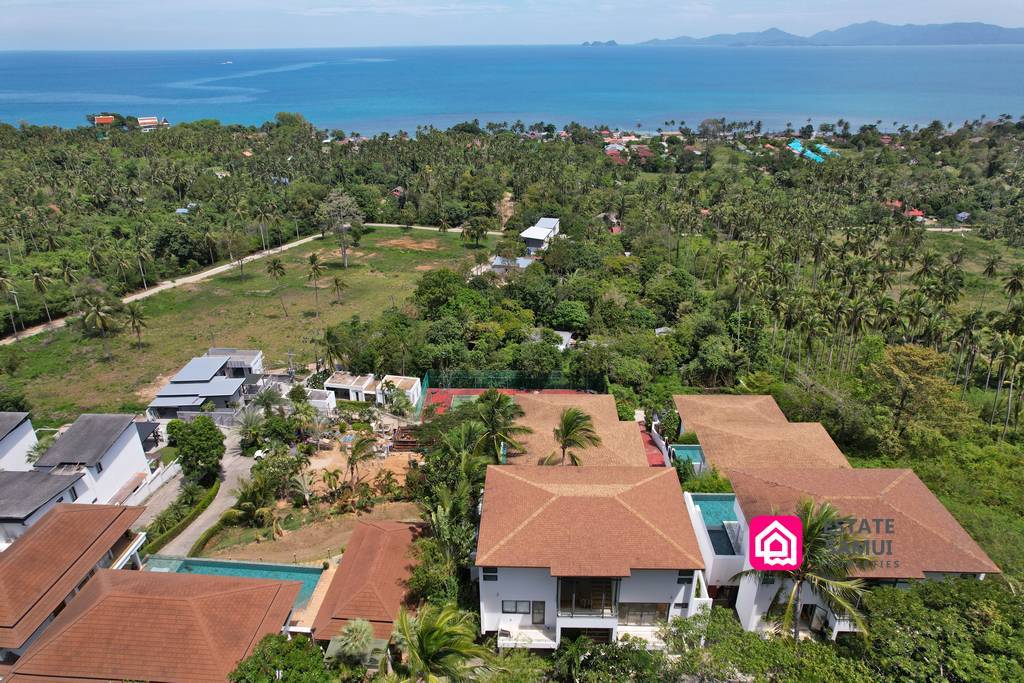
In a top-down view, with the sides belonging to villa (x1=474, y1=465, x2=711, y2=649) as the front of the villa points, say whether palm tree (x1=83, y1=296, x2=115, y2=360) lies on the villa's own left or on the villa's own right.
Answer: on the villa's own right

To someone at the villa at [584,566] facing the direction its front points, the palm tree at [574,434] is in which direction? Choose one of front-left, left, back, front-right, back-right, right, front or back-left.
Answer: back

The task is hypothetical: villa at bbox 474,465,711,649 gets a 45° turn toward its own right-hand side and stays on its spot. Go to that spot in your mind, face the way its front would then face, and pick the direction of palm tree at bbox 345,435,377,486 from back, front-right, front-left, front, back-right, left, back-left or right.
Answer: right

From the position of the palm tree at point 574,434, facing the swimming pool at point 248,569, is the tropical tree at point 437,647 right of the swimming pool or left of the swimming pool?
left

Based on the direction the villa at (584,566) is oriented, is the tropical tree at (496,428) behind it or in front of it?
behind

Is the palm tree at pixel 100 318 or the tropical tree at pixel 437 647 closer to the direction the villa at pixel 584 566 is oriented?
the tropical tree

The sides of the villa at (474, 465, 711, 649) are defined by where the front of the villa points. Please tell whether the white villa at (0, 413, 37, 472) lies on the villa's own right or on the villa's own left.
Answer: on the villa's own right

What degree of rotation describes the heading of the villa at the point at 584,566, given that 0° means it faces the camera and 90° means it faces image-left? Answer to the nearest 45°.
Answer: approximately 0°
